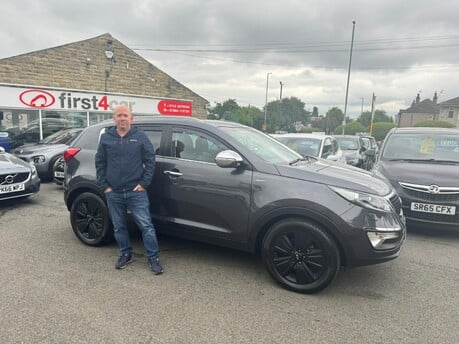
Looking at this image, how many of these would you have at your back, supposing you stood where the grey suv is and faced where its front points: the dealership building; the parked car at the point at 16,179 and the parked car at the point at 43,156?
3

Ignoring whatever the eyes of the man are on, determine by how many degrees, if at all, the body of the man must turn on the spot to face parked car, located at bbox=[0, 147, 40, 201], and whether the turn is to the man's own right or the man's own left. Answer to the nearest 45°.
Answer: approximately 135° to the man's own right

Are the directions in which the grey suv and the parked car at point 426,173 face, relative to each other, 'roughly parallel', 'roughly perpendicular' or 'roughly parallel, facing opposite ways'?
roughly perpendicular

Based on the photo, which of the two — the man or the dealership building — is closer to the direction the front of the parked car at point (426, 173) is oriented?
the man

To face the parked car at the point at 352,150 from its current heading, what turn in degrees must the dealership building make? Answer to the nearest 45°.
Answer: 0° — it already faces it

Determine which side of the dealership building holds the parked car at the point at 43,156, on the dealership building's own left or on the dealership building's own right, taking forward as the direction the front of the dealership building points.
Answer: on the dealership building's own right

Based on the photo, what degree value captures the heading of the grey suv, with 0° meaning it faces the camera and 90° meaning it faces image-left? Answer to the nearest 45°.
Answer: approximately 315°

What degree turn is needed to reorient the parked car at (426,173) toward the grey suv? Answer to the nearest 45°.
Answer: approximately 45° to its right

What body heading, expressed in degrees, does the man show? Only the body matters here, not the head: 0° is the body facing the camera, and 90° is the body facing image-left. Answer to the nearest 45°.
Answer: approximately 0°

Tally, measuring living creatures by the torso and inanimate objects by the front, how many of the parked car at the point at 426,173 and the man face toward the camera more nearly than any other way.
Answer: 2

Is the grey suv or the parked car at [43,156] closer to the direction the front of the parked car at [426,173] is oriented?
the grey suv

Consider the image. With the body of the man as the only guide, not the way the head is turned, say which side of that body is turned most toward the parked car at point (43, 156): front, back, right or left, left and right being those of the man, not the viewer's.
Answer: back
